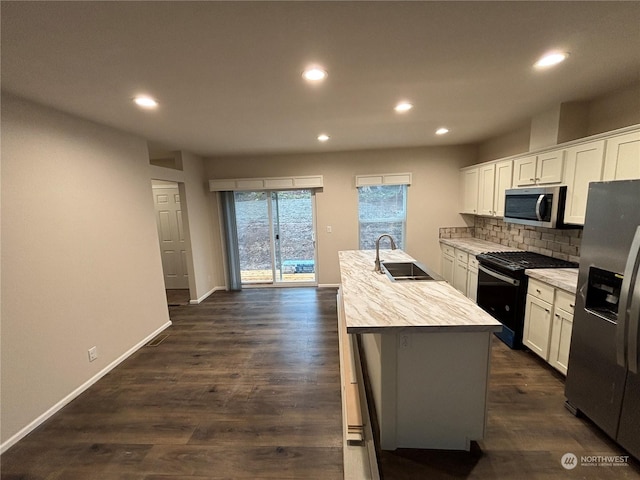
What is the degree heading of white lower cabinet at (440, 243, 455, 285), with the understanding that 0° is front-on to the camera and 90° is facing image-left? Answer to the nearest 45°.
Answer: approximately 45°

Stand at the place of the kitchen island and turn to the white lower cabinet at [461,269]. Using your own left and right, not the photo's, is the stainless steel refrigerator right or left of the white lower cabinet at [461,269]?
right

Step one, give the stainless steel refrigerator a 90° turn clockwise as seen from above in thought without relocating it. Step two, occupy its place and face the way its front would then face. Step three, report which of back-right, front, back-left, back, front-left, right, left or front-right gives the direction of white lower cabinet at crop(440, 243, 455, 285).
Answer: front

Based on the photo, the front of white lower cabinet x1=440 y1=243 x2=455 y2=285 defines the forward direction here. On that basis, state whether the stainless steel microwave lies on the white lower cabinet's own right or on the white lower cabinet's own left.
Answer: on the white lower cabinet's own left

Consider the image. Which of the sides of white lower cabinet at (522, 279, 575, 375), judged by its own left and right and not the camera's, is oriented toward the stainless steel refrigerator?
left

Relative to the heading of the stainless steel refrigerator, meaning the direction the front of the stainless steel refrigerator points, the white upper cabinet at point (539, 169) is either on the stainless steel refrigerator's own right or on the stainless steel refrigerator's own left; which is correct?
on the stainless steel refrigerator's own right

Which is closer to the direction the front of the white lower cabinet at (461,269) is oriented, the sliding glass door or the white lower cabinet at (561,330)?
the sliding glass door

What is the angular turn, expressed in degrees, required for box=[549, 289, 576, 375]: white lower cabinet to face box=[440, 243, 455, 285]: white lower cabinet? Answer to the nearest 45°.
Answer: approximately 90° to its right

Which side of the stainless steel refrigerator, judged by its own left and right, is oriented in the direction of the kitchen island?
front
